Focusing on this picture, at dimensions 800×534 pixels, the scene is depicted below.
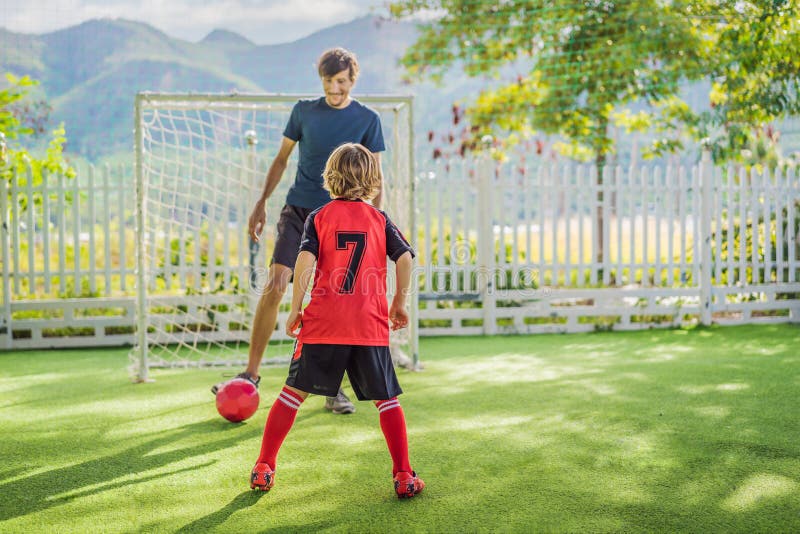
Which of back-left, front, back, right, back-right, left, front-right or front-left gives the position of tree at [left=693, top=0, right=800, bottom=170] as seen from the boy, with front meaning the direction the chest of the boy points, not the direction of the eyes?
front-right

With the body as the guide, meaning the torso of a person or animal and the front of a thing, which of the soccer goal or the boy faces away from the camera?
the boy

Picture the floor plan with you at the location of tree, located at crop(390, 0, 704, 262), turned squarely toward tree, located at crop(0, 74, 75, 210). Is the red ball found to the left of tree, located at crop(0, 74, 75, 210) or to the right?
left

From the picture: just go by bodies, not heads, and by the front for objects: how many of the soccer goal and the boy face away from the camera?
1

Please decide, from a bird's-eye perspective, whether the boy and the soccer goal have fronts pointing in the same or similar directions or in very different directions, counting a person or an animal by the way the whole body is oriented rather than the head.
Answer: very different directions

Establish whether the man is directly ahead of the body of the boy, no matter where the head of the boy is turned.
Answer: yes

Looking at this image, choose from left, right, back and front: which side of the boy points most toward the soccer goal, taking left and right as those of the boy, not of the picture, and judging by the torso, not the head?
front

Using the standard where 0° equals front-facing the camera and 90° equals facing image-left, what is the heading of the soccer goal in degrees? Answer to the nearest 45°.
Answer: approximately 0°

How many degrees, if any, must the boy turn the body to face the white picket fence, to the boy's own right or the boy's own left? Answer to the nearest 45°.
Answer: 0° — they already face it

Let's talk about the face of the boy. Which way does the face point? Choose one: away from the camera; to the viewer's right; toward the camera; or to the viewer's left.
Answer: away from the camera

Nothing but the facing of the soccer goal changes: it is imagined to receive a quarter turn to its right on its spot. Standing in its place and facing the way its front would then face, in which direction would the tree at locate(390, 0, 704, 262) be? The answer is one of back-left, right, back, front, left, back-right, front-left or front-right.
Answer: back-right

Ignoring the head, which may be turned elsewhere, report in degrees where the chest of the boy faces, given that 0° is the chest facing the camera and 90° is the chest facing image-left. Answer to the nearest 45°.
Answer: approximately 180°

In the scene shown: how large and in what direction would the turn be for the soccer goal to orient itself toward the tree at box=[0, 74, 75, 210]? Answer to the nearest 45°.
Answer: approximately 135° to its right
